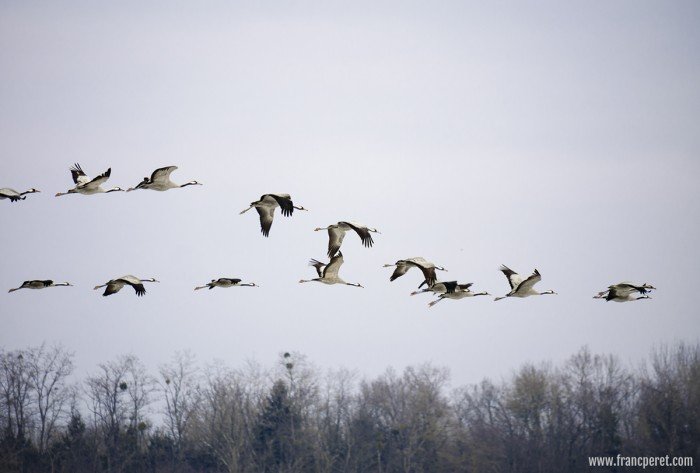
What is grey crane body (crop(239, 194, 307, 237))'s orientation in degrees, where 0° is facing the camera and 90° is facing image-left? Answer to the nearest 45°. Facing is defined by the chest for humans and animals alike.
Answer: approximately 270°

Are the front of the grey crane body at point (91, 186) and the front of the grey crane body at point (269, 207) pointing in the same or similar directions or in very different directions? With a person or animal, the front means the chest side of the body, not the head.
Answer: same or similar directions

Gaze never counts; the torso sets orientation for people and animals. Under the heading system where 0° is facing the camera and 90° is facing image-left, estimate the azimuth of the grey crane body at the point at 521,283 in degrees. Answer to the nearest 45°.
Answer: approximately 270°

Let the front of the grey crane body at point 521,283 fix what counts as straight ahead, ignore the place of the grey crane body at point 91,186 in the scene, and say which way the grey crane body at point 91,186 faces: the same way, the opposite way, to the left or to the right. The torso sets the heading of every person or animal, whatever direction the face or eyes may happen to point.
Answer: the same way

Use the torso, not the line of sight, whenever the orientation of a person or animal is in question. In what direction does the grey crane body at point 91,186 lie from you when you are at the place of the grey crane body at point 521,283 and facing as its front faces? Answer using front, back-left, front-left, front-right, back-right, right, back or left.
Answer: back

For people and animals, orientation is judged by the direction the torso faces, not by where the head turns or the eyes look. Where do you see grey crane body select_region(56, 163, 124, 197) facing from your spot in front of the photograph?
facing to the right of the viewer

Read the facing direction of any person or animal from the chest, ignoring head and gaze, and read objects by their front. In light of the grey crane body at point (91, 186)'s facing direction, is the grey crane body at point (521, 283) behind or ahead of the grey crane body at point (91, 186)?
ahead

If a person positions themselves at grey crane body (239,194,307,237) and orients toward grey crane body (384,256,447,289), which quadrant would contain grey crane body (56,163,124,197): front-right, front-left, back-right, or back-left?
back-right

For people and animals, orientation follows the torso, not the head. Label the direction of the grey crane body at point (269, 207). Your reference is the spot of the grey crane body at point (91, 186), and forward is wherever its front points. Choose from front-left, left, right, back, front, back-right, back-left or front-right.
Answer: front

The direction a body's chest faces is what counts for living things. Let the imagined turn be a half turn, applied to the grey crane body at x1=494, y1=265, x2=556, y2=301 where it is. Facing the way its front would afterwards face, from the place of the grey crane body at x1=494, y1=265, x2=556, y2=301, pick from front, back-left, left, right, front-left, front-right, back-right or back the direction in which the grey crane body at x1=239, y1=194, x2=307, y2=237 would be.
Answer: front

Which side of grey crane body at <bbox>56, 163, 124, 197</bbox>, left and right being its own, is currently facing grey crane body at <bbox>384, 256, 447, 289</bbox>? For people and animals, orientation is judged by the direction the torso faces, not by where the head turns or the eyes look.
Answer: front

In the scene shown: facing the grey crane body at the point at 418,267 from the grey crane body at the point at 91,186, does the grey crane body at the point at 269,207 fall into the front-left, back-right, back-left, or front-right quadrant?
front-left
